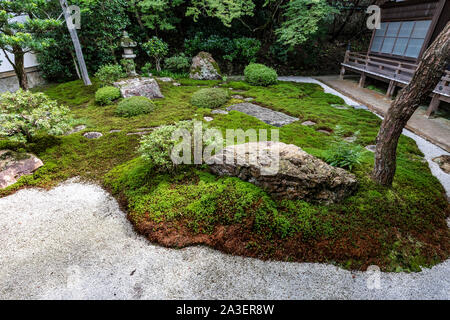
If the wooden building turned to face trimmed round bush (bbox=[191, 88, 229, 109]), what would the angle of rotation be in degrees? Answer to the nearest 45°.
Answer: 0° — it already faces it

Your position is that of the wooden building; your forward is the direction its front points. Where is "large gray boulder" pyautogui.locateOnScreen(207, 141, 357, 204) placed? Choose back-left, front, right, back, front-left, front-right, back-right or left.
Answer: front-left

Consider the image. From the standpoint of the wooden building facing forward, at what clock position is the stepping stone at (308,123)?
The stepping stone is roughly at 11 o'clock from the wooden building.

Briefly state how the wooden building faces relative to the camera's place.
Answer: facing the viewer and to the left of the viewer

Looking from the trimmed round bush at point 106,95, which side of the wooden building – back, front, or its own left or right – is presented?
front

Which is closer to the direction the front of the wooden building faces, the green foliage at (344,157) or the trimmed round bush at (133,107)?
the trimmed round bush

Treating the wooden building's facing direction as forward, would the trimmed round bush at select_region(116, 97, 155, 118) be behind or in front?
in front

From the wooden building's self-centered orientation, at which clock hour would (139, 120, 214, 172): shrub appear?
The shrub is roughly at 11 o'clock from the wooden building.

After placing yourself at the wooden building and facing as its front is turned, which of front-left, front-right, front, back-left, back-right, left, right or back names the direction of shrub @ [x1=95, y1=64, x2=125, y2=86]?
front

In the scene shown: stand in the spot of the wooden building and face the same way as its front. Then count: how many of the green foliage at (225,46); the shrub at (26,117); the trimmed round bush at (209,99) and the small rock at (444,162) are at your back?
0

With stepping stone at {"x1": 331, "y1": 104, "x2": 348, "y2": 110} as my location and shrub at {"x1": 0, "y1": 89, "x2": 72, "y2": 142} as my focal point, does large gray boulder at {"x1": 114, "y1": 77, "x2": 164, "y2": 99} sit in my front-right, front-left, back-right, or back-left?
front-right

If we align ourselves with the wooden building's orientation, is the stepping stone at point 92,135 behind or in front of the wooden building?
in front

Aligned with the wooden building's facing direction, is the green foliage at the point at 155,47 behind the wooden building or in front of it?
in front
